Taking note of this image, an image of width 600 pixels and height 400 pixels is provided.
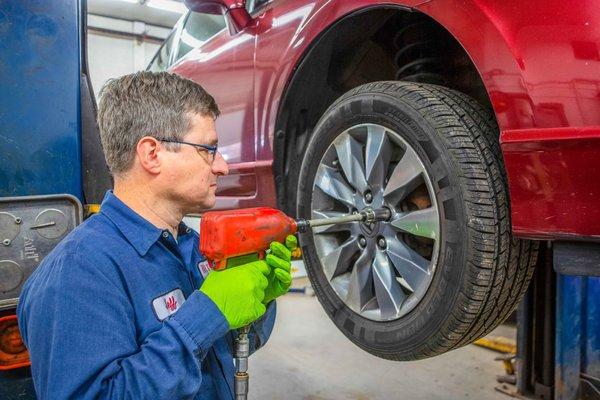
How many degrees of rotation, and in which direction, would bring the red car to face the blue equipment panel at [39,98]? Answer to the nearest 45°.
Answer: approximately 135° to its right

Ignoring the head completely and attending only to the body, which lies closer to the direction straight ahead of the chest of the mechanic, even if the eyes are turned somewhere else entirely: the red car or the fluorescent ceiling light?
the red car

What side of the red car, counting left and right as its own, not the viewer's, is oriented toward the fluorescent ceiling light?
back

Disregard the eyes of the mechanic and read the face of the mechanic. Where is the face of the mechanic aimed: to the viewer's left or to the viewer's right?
to the viewer's right

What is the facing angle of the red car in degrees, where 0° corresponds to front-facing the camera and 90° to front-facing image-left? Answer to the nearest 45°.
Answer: approximately 315°

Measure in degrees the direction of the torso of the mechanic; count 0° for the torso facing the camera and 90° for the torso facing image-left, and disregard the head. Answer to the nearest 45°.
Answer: approximately 270°
